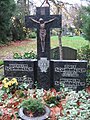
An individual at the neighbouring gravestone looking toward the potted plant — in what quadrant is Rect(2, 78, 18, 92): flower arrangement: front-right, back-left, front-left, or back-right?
front-right

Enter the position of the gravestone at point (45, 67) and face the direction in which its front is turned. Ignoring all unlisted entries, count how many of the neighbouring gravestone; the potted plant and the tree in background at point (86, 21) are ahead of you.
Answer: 1

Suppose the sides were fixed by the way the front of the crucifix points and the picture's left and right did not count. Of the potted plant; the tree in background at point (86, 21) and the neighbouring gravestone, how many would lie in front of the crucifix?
1

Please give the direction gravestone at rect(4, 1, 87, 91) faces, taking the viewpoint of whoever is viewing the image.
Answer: facing the viewer

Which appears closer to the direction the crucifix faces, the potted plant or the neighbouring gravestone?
the potted plant

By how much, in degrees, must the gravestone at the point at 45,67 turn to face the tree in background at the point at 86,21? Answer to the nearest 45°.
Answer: approximately 135° to its left

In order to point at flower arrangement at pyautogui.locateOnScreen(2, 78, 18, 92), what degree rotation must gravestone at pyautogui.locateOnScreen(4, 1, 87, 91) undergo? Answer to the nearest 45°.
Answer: approximately 90° to its right

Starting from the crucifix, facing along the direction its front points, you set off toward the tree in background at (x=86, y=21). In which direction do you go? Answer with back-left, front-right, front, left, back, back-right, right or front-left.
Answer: back-left

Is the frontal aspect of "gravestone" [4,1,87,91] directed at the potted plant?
yes

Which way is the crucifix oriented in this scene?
toward the camera

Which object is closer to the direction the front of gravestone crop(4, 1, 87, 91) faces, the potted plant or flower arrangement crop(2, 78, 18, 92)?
the potted plant

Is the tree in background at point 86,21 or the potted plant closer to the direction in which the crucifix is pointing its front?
the potted plant
